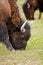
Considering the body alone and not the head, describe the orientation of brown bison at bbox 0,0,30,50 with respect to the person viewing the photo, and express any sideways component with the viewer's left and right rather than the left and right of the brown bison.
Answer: facing to the right of the viewer

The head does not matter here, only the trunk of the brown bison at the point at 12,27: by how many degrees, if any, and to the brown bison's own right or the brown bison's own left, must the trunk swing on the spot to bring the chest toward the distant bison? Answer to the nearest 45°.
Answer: approximately 90° to the brown bison's own left
